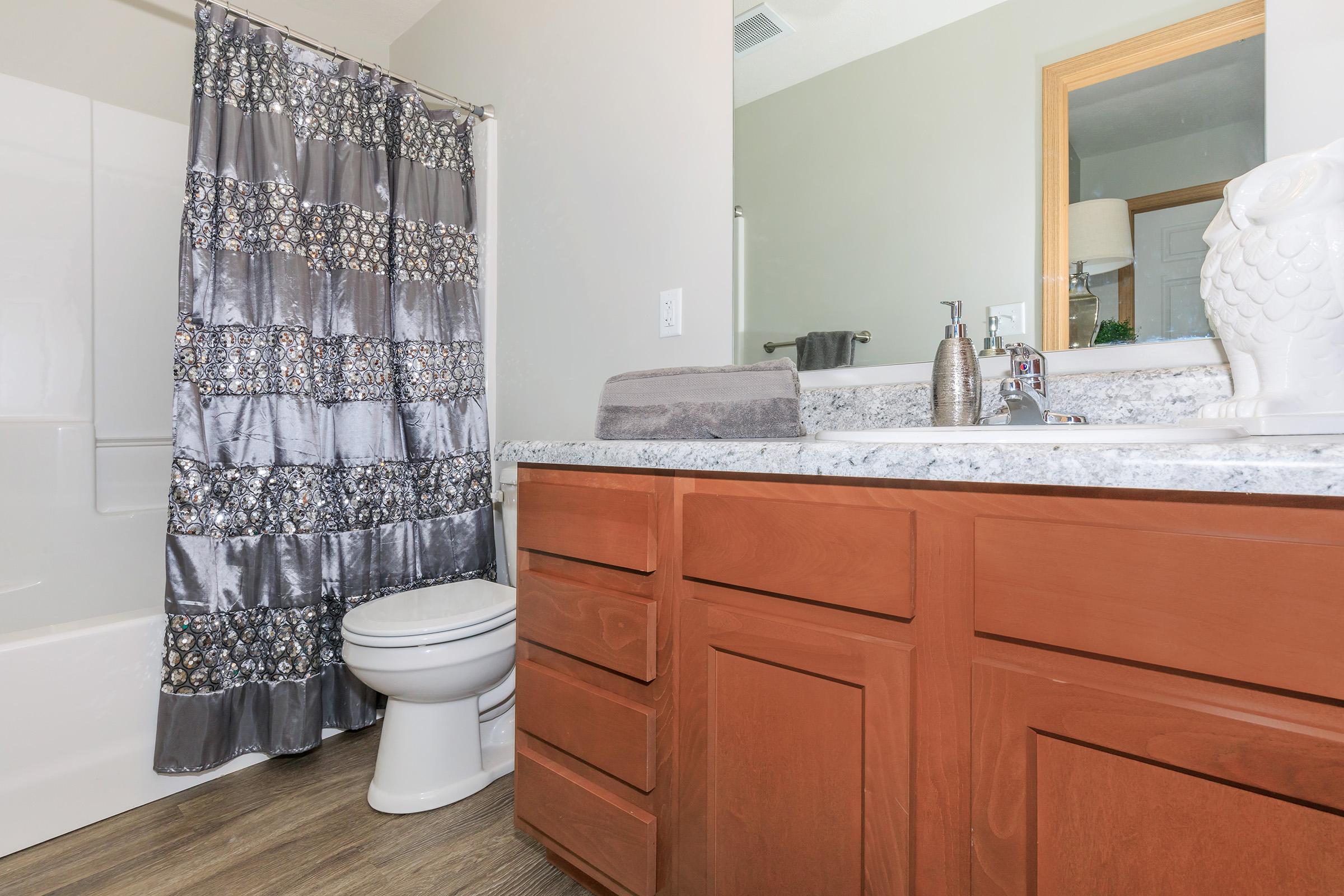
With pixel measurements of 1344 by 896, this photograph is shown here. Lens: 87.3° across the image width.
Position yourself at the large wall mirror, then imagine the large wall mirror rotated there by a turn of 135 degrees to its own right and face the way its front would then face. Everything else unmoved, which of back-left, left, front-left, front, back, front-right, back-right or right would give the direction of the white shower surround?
left

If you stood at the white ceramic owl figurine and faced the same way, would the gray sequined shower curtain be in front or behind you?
in front

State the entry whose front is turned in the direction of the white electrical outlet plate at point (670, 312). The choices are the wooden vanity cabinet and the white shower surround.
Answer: the white shower surround

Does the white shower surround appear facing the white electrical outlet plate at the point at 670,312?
yes

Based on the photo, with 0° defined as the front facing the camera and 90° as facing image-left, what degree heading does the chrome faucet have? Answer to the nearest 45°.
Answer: approximately 45°

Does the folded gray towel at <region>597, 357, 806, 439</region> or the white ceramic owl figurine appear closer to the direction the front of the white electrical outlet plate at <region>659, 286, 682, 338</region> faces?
the folded gray towel

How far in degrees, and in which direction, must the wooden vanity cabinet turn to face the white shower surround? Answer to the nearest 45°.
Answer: approximately 45° to its right

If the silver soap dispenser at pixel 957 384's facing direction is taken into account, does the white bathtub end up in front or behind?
in front
